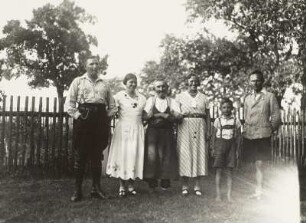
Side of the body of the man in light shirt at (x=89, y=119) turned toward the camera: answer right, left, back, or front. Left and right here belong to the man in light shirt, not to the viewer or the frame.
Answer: front

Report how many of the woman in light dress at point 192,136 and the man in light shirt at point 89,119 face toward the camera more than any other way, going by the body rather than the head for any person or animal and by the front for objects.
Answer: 2

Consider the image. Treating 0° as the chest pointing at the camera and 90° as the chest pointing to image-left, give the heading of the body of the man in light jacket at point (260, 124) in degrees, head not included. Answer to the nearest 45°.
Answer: approximately 45°

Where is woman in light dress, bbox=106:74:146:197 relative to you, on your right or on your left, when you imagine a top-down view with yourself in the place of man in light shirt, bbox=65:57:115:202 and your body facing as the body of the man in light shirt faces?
on your left

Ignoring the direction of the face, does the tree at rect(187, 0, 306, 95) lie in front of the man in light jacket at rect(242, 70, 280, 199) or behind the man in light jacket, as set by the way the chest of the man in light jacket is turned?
behind

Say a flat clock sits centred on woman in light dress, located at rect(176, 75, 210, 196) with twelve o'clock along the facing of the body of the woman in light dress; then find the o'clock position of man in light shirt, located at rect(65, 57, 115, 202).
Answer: The man in light shirt is roughly at 2 o'clock from the woman in light dress.

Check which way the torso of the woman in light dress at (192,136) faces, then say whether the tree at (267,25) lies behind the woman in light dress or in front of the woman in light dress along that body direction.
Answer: behind

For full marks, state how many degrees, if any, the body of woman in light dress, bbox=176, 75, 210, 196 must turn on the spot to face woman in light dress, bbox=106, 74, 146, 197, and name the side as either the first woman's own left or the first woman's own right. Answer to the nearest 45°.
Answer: approximately 90° to the first woman's own right

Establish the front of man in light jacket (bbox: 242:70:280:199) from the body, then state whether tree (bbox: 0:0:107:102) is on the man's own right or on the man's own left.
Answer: on the man's own right

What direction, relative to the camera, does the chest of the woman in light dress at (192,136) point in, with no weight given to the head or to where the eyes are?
toward the camera

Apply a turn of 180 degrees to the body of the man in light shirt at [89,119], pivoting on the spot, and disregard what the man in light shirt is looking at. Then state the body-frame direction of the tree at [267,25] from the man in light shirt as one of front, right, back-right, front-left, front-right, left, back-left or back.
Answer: front-right

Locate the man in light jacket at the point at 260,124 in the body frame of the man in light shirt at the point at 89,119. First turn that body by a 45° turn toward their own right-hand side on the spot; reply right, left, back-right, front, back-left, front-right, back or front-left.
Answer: back-left
